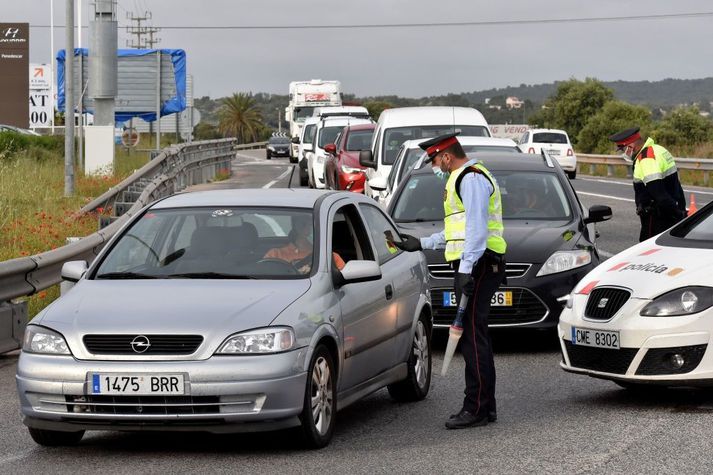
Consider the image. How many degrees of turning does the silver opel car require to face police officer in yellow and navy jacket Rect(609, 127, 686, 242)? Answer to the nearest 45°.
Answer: approximately 180°

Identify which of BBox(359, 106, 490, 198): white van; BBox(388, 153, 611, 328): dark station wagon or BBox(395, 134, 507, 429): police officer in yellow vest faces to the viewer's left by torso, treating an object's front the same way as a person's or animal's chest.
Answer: the police officer in yellow vest

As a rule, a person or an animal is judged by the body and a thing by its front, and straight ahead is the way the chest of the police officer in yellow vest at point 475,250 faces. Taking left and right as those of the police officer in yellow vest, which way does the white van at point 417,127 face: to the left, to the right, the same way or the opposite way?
to the left

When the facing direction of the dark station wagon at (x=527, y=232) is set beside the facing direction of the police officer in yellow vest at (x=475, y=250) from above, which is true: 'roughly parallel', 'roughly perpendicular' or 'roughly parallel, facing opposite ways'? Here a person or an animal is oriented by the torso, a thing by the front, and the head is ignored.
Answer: roughly perpendicular

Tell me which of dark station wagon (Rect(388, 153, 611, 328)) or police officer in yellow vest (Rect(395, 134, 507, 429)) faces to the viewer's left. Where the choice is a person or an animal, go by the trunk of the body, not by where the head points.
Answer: the police officer in yellow vest

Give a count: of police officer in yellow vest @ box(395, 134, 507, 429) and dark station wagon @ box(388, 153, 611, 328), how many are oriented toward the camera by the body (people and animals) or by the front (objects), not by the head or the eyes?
1

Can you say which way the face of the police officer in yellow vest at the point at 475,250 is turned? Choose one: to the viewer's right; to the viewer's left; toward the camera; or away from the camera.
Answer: to the viewer's left

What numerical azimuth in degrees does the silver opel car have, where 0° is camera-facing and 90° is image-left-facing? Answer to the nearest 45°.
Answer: approximately 45°

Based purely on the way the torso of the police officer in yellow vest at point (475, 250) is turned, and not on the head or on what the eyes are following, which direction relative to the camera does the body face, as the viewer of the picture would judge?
to the viewer's left

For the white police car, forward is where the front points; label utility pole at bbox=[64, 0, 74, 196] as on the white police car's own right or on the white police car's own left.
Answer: on the white police car's own right

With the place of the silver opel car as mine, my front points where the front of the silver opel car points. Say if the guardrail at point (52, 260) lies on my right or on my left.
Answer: on my right

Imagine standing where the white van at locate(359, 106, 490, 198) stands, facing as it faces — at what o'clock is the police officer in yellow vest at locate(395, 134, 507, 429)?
The police officer in yellow vest is roughly at 12 o'clock from the white van.

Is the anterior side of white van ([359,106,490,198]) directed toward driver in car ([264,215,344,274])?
yes
